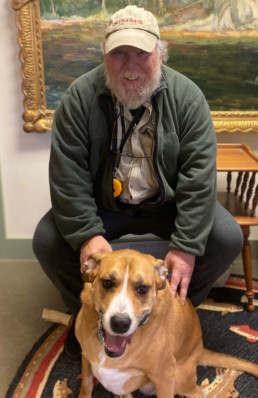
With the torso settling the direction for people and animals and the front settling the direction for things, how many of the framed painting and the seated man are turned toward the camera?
2

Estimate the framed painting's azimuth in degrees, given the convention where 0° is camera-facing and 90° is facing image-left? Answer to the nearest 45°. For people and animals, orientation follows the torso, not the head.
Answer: approximately 0°

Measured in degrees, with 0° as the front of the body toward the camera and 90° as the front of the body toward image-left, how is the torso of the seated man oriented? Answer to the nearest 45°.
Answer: approximately 0°

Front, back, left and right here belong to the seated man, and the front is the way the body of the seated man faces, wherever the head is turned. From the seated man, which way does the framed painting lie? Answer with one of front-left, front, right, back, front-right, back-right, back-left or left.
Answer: back
